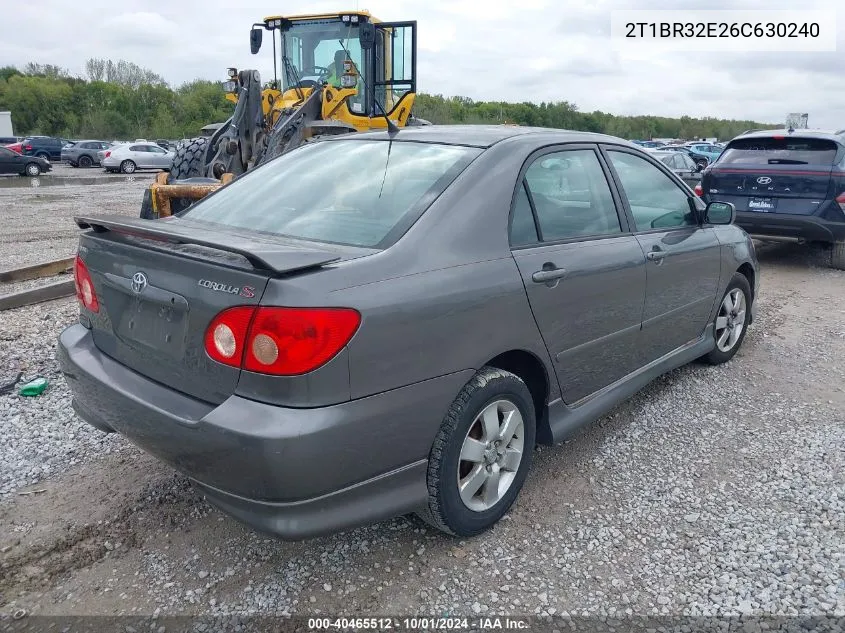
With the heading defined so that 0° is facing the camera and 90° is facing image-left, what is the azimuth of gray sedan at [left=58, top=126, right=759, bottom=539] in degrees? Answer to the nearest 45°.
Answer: approximately 225°

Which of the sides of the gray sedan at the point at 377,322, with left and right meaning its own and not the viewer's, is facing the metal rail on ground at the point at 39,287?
left

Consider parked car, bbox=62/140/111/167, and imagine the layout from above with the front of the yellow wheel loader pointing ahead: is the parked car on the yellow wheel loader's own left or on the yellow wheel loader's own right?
on the yellow wheel loader's own right

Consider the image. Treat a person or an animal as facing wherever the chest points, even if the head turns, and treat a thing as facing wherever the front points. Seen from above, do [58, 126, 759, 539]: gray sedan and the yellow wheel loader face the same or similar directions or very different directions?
very different directions

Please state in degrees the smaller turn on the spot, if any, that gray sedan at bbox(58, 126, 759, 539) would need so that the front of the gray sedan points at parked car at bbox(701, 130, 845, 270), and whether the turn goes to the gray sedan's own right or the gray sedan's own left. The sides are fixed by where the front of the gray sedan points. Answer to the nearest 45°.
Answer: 0° — it already faces it

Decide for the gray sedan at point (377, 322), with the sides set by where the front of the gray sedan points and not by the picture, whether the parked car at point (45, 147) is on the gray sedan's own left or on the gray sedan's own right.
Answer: on the gray sedan's own left
